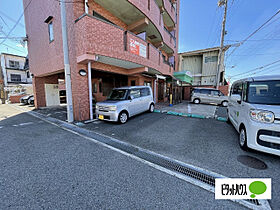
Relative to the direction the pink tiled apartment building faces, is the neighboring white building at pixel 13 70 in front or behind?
behind

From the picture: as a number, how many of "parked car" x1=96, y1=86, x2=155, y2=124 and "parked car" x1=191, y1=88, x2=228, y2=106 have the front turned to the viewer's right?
1

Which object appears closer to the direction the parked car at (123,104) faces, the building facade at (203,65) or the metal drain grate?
the metal drain grate
